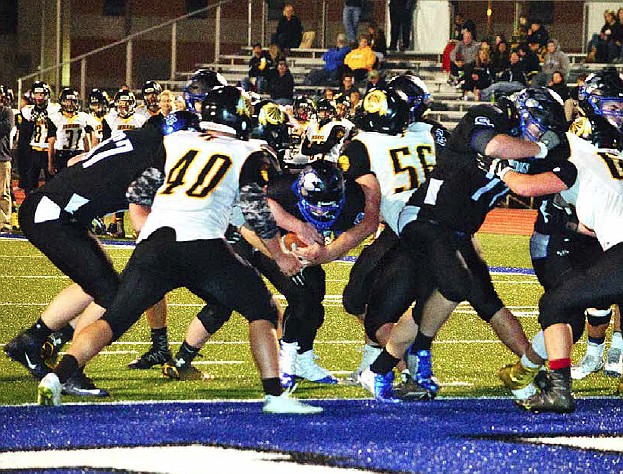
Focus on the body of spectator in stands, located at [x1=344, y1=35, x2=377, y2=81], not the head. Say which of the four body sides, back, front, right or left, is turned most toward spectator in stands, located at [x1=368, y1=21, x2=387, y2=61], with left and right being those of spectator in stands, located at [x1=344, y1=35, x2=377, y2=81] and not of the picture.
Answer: back

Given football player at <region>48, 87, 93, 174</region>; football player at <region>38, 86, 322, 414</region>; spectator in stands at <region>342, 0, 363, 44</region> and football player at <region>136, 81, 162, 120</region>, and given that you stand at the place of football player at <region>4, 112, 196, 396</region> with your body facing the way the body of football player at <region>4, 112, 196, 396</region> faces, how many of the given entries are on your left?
3

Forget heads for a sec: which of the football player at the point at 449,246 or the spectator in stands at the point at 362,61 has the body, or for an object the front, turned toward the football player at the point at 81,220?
the spectator in stands

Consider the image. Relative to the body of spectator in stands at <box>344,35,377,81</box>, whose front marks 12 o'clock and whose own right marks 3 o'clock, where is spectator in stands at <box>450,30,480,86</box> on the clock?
spectator in stands at <box>450,30,480,86</box> is roughly at 9 o'clock from spectator in stands at <box>344,35,377,81</box>.

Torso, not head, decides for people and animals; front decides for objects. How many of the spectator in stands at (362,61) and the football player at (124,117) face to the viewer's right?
0

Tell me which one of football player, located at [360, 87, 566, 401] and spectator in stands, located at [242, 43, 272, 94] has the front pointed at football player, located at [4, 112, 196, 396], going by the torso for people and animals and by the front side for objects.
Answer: the spectator in stands

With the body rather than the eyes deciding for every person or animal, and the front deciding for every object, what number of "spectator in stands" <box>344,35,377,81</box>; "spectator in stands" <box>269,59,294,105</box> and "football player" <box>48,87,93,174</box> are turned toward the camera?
3

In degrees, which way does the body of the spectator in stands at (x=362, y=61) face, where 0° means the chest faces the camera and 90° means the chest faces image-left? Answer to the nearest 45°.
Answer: approximately 0°

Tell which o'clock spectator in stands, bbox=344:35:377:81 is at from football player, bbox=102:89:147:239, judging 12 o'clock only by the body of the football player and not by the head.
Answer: The spectator in stands is roughly at 7 o'clock from the football player.

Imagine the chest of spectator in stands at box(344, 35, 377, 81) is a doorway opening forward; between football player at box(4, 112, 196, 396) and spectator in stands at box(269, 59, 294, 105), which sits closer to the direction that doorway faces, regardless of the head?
the football player

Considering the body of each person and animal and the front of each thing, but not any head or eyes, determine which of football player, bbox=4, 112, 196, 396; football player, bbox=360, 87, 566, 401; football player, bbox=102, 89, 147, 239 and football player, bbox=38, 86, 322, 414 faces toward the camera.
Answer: football player, bbox=102, 89, 147, 239

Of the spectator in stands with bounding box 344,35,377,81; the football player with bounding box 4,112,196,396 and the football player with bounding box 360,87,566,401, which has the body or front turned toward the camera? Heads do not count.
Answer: the spectator in stands
